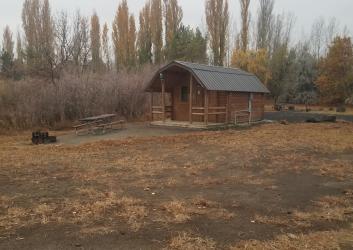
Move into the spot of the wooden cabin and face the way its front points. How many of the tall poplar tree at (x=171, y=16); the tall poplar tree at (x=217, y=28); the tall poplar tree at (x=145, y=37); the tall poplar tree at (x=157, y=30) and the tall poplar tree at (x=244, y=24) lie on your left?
0

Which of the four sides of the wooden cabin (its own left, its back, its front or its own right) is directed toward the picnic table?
front

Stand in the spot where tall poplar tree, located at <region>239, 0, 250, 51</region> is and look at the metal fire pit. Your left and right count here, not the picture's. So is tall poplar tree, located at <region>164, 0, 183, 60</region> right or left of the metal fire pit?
right

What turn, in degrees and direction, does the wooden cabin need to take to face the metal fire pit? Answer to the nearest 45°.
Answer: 0° — it already faces it

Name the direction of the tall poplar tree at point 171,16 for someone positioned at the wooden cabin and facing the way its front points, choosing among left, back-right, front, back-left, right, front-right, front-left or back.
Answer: back-right

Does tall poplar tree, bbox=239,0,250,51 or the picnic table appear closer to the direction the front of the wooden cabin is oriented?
the picnic table

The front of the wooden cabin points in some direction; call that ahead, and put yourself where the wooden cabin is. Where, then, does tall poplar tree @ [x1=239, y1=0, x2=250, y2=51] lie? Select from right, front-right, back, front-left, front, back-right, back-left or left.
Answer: back-right

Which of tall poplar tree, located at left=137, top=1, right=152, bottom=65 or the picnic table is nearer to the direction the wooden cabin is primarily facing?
the picnic table

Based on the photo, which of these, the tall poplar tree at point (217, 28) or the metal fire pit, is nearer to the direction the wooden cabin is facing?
the metal fire pit

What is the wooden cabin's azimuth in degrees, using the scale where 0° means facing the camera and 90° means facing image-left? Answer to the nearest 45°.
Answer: approximately 45°

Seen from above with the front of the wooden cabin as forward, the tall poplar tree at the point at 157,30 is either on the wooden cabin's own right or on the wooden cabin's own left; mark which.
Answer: on the wooden cabin's own right

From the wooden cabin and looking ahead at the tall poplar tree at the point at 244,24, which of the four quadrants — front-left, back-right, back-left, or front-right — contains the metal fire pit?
back-left

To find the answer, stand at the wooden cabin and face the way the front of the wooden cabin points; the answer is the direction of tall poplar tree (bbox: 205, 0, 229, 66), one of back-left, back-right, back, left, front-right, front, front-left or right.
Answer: back-right
